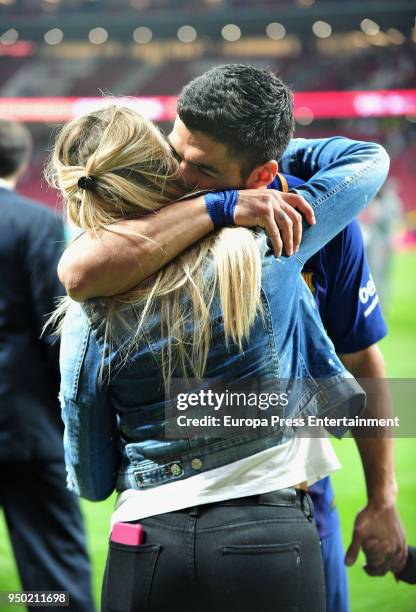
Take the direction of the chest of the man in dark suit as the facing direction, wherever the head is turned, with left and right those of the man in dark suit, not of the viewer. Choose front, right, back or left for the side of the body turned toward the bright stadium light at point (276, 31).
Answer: front

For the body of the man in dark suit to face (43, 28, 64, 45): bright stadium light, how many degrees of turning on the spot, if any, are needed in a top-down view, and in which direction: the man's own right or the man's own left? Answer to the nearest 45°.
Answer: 0° — they already face it

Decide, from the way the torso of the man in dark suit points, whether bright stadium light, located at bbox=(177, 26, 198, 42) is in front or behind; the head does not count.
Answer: in front

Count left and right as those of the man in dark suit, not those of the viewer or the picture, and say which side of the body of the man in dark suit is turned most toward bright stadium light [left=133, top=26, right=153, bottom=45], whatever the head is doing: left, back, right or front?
front

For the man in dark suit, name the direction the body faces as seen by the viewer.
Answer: away from the camera

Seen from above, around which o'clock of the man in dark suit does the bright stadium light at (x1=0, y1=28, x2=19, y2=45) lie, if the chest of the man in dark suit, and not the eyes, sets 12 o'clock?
The bright stadium light is roughly at 12 o'clock from the man in dark suit.

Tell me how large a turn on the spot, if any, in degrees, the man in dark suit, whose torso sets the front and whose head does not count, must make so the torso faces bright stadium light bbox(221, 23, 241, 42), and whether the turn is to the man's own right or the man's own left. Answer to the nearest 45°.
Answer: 0° — they already face it

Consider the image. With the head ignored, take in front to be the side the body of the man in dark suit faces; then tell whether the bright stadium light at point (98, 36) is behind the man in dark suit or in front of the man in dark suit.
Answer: in front

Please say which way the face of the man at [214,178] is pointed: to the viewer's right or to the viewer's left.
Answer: to the viewer's left
